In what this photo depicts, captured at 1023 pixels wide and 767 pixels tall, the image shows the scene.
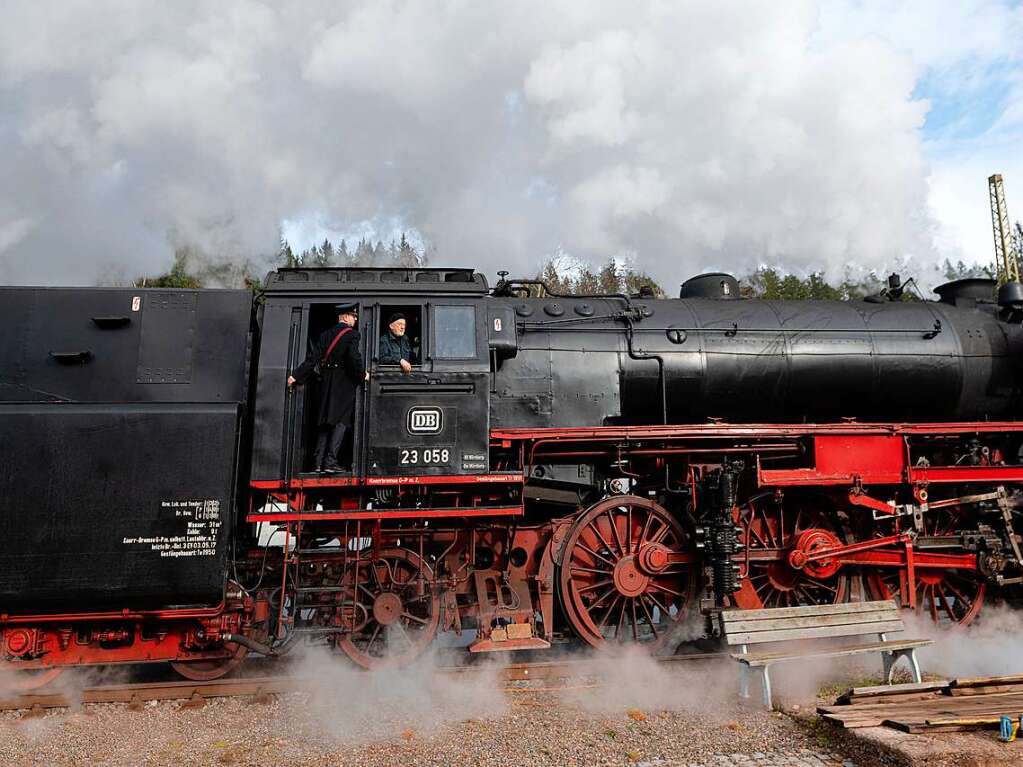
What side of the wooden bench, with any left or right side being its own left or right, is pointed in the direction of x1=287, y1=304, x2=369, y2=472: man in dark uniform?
right

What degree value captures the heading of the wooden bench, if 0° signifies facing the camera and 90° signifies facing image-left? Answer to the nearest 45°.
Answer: approximately 315°

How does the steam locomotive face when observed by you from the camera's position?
facing to the right of the viewer

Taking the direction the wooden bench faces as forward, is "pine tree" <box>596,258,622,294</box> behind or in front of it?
behind

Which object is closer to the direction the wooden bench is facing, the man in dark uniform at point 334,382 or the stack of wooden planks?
the stack of wooden planks

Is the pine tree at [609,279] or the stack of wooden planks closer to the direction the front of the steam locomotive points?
the stack of wooden planks
